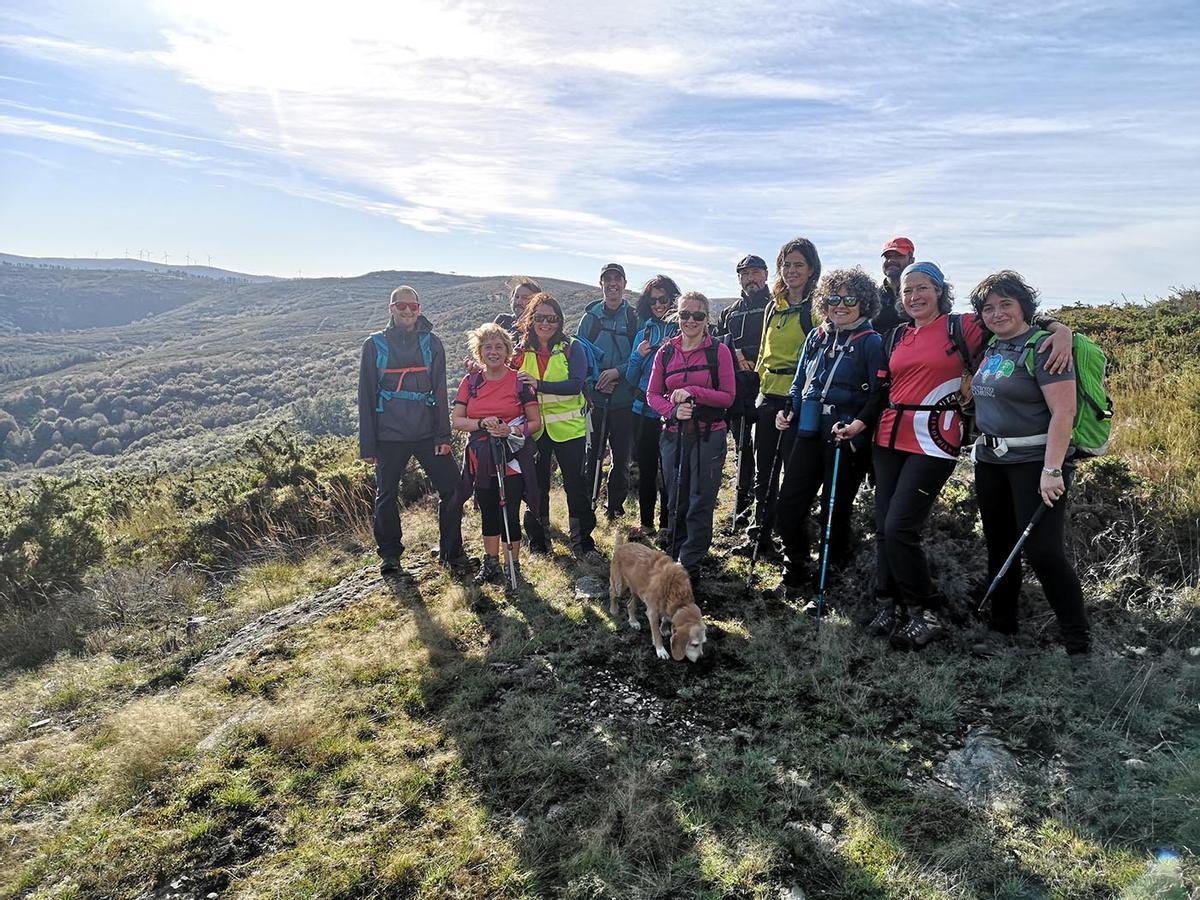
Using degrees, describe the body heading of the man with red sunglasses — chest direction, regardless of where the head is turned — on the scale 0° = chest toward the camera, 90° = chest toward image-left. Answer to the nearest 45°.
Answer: approximately 0°

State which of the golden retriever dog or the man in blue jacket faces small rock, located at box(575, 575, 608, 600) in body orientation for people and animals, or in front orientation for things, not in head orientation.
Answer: the man in blue jacket

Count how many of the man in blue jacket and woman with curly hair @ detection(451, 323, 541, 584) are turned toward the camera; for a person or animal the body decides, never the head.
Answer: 2

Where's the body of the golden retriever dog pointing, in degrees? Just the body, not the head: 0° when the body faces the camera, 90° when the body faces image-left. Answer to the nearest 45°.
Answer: approximately 315°

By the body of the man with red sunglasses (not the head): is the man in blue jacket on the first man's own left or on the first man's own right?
on the first man's own left
